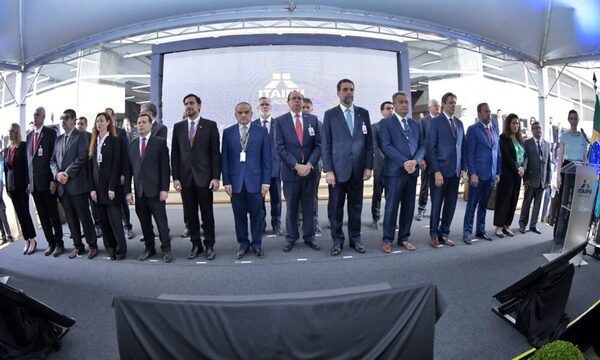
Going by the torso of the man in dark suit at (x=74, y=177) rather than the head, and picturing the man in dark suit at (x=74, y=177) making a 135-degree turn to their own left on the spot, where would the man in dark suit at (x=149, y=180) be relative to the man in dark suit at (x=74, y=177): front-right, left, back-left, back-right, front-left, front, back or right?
front-right

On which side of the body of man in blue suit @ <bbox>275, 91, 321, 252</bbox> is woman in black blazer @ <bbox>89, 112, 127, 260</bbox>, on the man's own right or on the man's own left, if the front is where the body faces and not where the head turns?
on the man's own right

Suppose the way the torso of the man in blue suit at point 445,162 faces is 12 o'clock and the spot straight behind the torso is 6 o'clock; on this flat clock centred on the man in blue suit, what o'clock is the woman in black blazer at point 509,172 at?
The woman in black blazer is roughly at 9 o'clock from the man in blue suit.

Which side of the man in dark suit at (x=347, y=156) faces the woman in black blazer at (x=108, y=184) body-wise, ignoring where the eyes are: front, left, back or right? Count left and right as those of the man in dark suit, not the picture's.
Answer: right

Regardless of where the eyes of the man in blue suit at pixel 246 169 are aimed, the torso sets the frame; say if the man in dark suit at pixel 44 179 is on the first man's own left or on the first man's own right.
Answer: on the first man's own right

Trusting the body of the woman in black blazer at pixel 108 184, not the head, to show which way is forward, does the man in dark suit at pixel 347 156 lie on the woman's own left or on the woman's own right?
on the woman's own left

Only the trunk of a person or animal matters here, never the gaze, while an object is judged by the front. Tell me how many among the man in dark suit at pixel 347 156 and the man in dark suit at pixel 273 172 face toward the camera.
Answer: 2

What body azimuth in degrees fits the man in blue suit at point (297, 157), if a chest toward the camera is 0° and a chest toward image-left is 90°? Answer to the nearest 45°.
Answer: approximately 0°

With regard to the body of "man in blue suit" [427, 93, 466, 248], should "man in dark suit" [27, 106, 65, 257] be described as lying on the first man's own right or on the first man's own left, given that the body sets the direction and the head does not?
on the first man's own right

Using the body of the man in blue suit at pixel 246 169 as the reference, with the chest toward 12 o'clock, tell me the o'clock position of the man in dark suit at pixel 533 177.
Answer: The man in dark suit is roughly at 9 o'clock from the man in blue suit.

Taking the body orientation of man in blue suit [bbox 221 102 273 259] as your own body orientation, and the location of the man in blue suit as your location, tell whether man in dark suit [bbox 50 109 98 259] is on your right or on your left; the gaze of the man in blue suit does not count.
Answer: on your right
